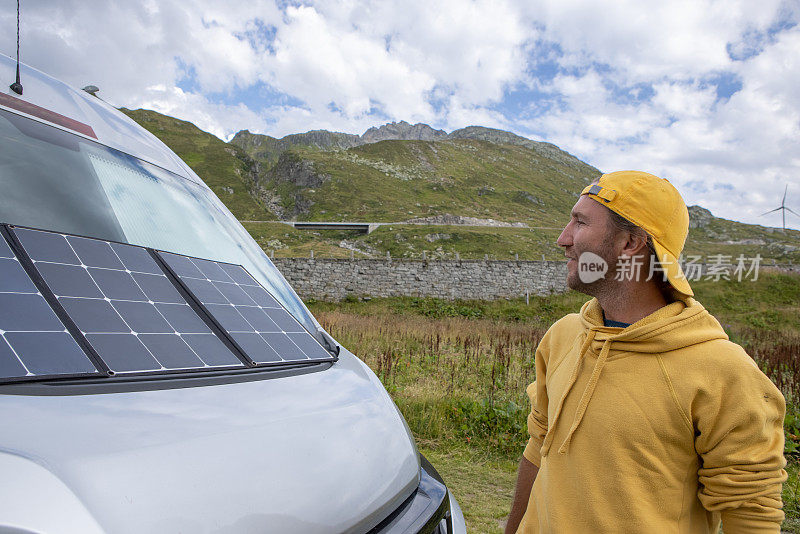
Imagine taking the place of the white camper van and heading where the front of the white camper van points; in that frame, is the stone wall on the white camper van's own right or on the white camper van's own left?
on the white camper van's own left

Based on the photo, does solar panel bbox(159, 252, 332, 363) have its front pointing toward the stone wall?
no

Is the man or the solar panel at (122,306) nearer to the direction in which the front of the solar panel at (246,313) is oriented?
the man

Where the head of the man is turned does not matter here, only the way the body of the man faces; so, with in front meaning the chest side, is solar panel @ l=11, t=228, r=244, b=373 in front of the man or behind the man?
in front

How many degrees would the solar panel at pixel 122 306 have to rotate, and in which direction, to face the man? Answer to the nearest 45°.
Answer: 0° — it already faces them

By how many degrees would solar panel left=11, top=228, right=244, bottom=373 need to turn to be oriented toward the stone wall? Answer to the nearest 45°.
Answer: approximately 90° to its left

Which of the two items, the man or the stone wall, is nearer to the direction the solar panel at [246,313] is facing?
the man

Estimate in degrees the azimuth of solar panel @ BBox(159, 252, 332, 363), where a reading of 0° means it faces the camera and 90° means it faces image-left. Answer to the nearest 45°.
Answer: approximately 315°

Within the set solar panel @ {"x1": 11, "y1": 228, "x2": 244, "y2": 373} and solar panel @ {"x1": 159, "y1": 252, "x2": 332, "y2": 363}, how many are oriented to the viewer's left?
0

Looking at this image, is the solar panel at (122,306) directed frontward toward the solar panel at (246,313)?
no

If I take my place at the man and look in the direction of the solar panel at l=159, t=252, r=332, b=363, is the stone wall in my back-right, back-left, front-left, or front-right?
front-right

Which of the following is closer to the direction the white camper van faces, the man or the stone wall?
the man

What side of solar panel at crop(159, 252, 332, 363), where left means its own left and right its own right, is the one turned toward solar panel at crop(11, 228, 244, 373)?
right

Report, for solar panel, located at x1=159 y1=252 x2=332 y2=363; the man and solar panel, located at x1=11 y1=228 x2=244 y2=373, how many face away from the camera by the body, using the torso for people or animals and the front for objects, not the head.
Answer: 0

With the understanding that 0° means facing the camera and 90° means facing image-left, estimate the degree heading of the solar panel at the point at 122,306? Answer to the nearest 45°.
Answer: approximately 315°

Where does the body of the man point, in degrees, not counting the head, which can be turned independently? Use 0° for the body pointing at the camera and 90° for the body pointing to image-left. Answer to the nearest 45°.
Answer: approximately 45°

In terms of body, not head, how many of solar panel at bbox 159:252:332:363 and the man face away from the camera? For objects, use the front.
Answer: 0

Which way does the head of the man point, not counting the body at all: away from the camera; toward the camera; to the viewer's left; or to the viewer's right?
to the viewer's left

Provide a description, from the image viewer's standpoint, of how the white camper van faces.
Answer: facing the viewer and to the right of the viewer
